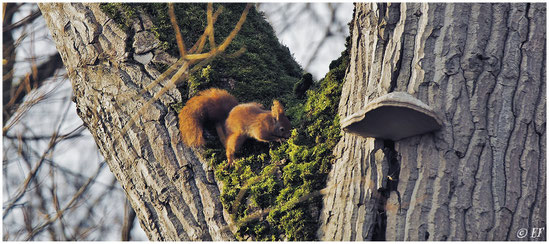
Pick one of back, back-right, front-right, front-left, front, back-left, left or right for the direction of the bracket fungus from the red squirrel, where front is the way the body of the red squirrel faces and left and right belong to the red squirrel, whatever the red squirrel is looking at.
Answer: front-right

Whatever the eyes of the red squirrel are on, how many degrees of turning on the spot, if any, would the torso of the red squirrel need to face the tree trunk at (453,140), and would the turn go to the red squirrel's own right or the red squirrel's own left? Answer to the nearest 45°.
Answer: approximately 45° to the red squirrel's own right

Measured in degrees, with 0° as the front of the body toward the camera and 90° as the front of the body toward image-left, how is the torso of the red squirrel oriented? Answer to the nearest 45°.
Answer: approximately 270°
